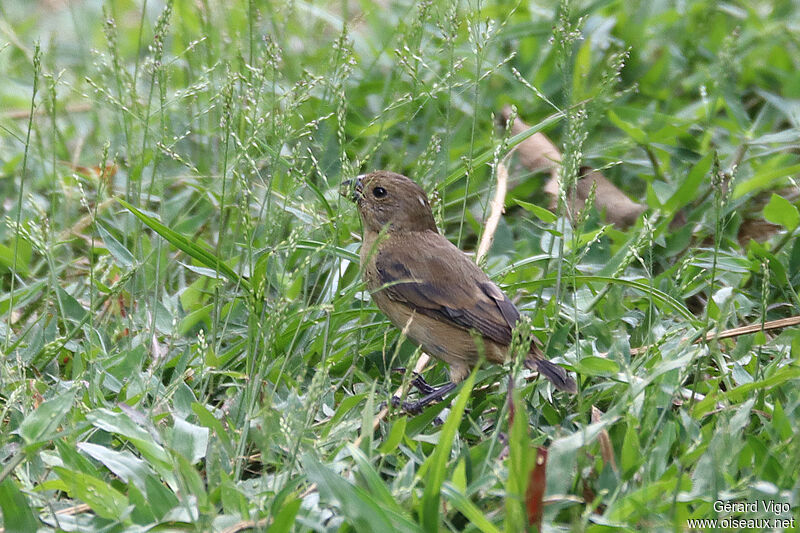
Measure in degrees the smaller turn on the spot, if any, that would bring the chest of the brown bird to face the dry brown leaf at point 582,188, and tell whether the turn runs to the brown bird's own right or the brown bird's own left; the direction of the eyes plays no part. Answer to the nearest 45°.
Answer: approximately 135° to the brown bird's own right

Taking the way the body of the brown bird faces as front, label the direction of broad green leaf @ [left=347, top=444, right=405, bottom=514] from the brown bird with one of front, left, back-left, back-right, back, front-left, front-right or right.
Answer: left

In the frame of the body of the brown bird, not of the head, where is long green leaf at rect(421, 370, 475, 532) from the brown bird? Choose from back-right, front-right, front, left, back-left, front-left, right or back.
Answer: left

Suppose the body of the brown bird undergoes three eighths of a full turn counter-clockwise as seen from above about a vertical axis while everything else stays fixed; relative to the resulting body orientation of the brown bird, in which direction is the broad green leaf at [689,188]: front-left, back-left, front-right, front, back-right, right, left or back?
left

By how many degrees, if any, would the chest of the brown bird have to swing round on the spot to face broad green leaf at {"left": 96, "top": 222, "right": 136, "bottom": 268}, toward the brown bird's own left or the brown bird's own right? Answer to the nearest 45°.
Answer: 0° — it already faces it

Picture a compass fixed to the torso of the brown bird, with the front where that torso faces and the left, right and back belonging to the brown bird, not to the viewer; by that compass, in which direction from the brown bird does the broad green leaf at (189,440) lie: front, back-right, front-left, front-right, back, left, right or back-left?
front-left

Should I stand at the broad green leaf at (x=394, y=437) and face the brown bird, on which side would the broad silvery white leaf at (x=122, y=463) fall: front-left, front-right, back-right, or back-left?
back-left

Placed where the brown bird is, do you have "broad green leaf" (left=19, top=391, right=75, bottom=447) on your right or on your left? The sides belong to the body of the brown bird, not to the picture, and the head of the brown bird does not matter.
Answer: on your left

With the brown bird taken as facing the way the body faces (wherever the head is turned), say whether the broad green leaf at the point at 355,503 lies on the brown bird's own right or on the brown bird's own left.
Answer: on the brown bird's own left

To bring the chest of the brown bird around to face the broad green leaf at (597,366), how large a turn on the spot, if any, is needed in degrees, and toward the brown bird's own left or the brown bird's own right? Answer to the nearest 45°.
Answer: approximately 135° to the brown bird's own left

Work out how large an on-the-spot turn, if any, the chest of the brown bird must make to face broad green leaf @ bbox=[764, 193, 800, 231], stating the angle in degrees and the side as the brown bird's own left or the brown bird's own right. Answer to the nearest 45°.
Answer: approximately 180°

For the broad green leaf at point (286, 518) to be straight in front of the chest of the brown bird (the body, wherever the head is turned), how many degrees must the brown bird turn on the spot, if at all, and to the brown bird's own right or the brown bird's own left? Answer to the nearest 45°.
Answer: approximately 90° to the brown bird's own left

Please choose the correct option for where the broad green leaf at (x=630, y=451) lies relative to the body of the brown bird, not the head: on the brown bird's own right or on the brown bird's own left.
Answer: on the brown bird's own left

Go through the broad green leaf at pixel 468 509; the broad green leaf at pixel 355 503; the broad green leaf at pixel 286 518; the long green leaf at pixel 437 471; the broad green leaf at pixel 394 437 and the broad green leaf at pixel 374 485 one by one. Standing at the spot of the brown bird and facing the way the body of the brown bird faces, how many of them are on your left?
6

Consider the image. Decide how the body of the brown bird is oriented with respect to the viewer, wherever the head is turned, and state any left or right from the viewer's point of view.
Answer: facing to the left of the viewer

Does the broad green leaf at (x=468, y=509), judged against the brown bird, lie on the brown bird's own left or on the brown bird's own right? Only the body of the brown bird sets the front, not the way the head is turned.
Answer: on the brown bird's own left
